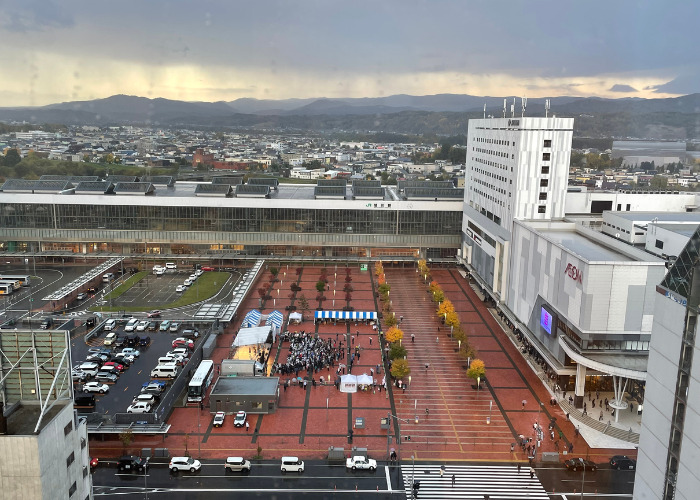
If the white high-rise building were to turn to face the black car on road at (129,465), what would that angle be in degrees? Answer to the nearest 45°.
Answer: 0° — it already faces it

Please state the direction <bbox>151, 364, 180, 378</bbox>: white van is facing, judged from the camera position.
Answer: facing to the left of the viewer

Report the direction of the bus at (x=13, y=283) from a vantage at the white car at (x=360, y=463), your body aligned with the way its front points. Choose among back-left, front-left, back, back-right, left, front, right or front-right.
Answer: back-left

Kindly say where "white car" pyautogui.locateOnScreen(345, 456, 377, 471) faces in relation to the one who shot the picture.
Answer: facing to the right of the viewer

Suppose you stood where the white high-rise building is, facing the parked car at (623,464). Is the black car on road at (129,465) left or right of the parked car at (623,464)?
right

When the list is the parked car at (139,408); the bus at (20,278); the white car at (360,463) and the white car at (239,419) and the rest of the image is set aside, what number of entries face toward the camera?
1

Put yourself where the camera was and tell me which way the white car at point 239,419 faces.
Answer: facing the viewer

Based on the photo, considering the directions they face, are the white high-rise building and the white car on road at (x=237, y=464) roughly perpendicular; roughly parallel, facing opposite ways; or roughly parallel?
roughly parallel, facing opposite ways

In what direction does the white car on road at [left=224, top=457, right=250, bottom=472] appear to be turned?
to the viewer's right

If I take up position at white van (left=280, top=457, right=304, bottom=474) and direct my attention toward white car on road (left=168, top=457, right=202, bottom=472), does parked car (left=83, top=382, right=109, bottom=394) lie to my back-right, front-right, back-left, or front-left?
front-right

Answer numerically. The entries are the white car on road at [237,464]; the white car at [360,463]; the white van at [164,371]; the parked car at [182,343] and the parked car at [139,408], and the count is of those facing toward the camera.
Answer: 0

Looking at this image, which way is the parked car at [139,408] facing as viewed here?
to the viewer's left

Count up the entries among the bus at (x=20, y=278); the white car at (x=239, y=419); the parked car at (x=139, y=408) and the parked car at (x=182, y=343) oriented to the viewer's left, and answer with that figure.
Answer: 2

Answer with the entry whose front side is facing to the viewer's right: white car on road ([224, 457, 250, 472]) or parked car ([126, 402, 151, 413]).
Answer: white car on road ([224, 457, 250, 472])

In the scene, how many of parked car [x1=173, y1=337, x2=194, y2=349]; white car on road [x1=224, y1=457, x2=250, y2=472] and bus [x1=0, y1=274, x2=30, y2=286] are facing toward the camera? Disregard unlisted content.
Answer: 0
